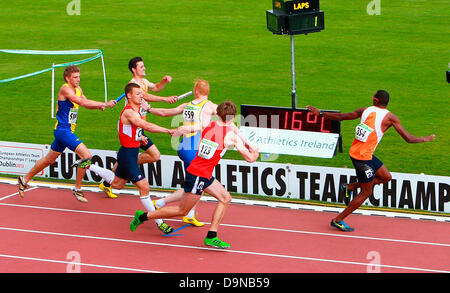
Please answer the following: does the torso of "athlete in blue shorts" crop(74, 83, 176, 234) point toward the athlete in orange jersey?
yes

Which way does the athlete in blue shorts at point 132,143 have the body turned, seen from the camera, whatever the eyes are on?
to the viewer's right

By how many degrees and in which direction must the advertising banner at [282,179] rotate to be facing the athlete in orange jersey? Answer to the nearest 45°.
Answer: approximately 45° to its left

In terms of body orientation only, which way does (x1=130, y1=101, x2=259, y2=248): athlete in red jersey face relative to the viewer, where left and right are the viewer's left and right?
facing away from the viewer and to the right of the viewer

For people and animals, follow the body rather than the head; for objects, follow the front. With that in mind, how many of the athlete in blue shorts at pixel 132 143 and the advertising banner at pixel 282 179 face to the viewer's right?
1

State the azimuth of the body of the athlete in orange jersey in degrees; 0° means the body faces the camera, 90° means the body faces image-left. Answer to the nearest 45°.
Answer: approximately 225°
